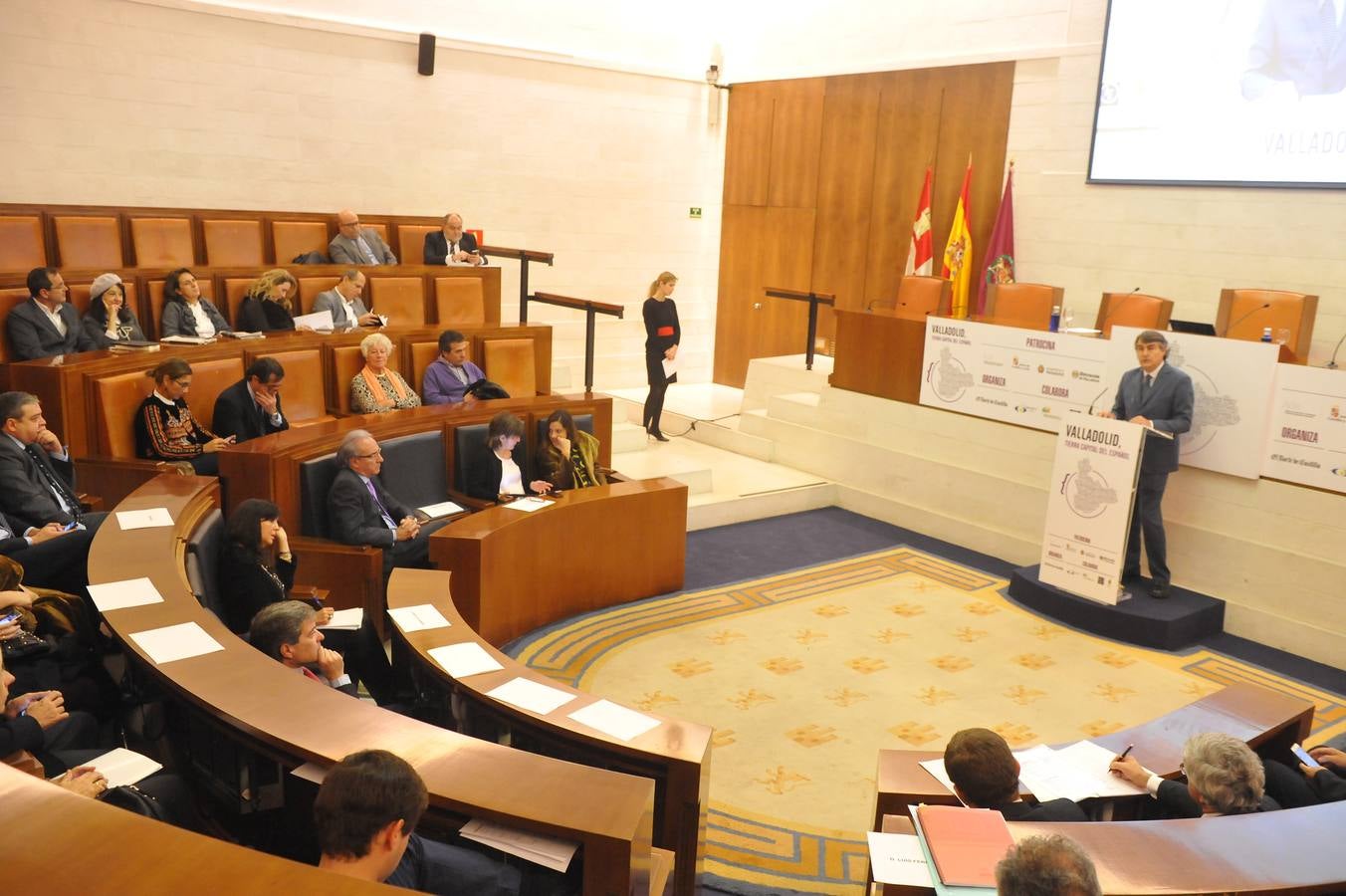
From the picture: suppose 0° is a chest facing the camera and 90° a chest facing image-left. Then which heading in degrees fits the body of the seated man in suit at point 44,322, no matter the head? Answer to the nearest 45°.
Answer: approximately 315°

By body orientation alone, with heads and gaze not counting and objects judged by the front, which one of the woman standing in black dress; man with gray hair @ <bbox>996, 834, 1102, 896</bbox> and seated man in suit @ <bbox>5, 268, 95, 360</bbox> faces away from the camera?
the man with gray hair

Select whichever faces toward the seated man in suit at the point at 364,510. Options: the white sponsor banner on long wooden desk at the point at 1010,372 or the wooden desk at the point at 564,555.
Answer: the white sponsor banner on long wooden desk

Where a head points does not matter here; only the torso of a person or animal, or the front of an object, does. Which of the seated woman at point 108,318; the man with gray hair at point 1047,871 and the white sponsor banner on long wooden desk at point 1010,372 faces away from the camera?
the man with gray hair

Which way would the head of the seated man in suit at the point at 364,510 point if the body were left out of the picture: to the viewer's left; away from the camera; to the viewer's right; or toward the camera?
to the viewer's right

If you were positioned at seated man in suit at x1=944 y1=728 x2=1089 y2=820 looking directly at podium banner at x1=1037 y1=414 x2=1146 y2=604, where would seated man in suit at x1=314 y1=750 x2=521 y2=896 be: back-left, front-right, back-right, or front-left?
back-left

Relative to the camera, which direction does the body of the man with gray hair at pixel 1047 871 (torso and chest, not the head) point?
away from the camera

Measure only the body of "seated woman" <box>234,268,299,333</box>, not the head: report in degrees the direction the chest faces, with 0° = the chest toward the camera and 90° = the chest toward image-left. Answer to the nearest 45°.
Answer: approximately 315°

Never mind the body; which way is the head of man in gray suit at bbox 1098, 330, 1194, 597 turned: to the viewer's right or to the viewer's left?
to the viewer's left

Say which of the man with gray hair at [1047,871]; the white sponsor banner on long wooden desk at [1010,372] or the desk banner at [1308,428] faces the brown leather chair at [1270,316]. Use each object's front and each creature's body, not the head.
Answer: the man with gray hair

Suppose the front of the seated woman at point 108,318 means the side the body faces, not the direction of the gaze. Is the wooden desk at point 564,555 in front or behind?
in front

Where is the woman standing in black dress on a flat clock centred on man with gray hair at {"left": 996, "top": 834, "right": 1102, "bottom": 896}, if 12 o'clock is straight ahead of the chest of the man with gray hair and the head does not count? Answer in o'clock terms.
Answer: The woman standing in black dress is roughly at 11 o'clock from the man with gray hair.

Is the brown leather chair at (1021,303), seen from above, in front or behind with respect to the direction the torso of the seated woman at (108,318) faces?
in front

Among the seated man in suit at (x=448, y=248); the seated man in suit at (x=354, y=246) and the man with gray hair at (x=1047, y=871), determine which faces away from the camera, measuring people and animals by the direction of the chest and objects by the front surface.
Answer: the man with gray hair

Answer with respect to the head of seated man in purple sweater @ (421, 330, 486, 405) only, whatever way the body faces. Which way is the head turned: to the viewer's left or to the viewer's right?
to the viewer's right

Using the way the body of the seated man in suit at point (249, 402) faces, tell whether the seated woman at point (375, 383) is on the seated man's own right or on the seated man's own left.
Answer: on the seated man's own left

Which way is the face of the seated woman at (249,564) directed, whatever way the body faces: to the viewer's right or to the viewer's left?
to the viewer's right

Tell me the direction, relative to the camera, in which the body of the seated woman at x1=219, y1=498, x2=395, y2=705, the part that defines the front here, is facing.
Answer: to the viewer's right

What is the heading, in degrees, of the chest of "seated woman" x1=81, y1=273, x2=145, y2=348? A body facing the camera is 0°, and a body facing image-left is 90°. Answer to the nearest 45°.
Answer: approximately 315°
